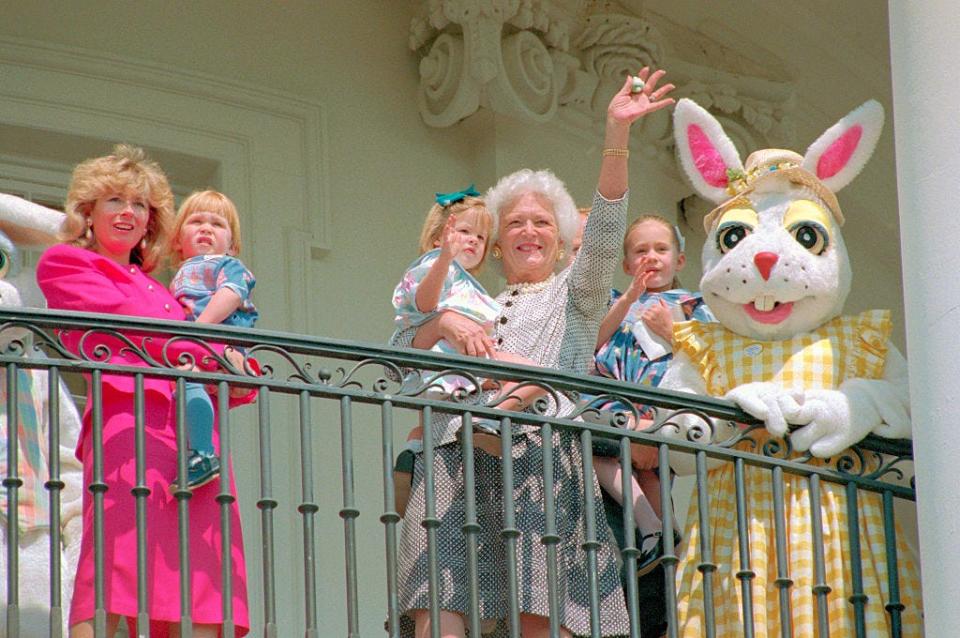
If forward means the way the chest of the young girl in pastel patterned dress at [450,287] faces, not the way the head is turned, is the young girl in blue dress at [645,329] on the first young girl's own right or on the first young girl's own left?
on the first young girl's own left

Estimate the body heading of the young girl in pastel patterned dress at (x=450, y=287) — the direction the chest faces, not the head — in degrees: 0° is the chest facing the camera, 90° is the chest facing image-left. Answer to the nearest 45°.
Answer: approximately 315°

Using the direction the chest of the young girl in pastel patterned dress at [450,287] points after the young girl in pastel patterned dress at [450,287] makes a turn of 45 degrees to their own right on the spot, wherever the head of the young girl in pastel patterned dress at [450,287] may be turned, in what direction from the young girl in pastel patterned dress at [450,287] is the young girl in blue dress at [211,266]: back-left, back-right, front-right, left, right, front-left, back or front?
right

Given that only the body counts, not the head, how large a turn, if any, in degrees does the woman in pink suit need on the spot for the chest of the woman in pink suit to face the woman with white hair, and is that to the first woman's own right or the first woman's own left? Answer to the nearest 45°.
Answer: approximately 45° to the first woman's own left

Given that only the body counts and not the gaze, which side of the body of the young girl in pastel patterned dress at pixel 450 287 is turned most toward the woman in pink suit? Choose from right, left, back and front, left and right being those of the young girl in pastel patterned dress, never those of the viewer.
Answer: right

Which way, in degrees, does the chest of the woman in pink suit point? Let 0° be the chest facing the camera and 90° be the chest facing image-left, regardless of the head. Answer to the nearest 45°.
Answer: approximately 315°
